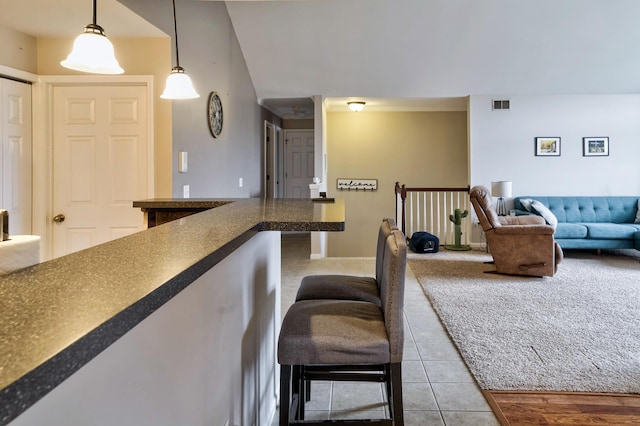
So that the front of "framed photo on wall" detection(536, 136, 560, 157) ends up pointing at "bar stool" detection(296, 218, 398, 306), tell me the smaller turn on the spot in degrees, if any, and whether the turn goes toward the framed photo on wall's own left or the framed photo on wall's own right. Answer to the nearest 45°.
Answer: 0° — it already faces it

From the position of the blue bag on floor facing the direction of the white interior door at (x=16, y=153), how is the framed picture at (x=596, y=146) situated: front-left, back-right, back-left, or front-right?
back-left

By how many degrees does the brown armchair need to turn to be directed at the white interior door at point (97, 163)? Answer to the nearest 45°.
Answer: approximately 135° to its right

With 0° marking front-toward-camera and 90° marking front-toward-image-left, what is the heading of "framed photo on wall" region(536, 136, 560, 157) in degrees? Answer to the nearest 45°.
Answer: approximately 0°

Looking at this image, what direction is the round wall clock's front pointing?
to the viewer's right
